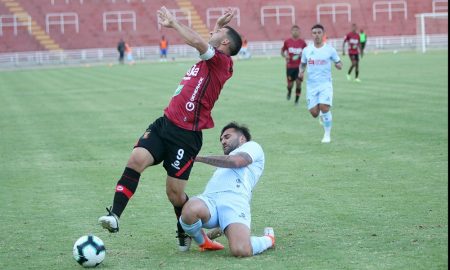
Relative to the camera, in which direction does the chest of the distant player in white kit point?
toward the camera

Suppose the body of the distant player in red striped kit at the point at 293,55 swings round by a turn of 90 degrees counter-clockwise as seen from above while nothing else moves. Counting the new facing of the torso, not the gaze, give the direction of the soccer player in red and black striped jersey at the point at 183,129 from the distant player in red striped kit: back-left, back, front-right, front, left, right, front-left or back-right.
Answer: right

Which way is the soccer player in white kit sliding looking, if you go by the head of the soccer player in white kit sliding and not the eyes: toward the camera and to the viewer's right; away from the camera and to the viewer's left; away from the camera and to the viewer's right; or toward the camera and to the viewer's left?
toward the camera and to the viewer's left

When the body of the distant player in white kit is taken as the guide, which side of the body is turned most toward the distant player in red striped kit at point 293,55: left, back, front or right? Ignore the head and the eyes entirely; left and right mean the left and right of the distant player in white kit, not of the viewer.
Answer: back

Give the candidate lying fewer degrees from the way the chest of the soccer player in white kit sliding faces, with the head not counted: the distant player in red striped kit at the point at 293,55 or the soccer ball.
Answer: the soccer ball

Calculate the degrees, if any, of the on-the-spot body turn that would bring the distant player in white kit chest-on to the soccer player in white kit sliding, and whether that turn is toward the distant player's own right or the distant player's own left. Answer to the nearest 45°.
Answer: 0° — they already face them

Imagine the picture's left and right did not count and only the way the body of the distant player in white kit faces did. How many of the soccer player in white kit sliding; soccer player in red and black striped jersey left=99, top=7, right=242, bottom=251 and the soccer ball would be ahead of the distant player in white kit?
3

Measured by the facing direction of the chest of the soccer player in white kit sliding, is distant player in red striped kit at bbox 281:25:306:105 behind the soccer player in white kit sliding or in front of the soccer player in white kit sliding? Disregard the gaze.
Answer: behind

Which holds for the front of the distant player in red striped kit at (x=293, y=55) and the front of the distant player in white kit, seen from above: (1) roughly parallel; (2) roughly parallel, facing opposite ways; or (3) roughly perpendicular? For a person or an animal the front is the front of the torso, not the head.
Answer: roughly parallel

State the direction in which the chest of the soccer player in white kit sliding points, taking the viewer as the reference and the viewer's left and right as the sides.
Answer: facing the viewer and to the left of the viewer

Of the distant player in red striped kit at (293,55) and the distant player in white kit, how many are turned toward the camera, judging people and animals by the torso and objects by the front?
2

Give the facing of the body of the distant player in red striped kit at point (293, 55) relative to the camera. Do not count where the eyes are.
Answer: toward the camera

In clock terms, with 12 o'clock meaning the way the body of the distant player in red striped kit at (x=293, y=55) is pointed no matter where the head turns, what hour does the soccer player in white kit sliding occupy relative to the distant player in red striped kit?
The soccer player in white kit sliding is roughly at 12 o'clock from the distant player in red striped kit.

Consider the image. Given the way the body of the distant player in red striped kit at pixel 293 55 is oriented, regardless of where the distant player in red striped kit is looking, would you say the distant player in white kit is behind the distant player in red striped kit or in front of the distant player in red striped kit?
in front
